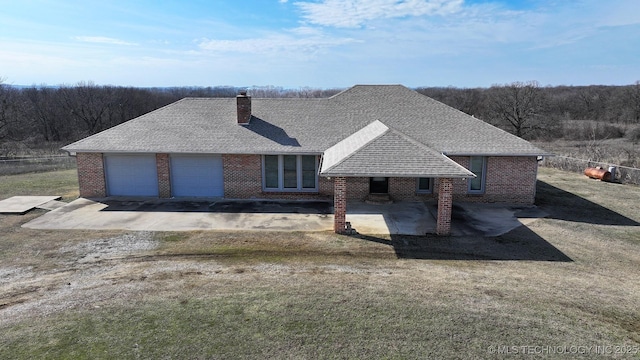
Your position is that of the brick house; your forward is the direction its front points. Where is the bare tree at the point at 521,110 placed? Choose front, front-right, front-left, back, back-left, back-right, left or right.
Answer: back-left

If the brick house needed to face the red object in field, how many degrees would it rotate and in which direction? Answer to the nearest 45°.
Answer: approximately 90° to its left

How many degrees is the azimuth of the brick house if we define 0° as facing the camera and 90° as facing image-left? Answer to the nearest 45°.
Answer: approximately 0°

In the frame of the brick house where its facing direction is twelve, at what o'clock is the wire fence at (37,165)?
The wire fence is roughly at 4 o'clock from the brick house.

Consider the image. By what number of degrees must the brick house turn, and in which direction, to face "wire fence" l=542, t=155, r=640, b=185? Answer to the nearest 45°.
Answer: approximately 90° to its left
